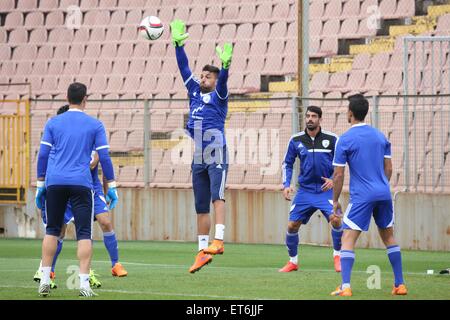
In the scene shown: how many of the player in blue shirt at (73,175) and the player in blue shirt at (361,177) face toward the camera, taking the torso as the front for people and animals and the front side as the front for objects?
0

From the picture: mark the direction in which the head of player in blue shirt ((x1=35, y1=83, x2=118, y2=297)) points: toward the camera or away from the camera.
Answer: away from the camera

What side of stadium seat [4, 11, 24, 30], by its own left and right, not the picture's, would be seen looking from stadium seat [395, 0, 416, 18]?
left

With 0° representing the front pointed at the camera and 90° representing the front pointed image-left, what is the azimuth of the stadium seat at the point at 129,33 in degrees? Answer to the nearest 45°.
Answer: approximately 45°

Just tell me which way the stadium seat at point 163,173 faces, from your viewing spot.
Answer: facing the viewer and to the left of the viewer

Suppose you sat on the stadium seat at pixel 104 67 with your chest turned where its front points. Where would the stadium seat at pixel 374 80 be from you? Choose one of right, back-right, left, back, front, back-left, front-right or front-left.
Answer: left

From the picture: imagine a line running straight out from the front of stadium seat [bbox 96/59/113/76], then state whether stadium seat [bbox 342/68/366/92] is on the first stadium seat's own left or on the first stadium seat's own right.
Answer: on the first stadium seat's own left

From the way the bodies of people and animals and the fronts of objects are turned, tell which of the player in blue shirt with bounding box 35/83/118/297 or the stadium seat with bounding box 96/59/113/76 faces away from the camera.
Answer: the player in blue shirt

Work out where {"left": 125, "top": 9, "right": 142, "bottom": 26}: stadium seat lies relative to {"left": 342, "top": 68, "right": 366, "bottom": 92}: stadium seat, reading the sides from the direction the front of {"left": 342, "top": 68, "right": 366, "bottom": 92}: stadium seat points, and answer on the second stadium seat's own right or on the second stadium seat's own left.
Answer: on the second stadium seat's own right

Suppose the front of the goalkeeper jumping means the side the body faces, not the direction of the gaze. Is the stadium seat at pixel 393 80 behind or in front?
behind

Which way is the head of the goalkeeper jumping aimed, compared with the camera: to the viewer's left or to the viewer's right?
to the viewer's left

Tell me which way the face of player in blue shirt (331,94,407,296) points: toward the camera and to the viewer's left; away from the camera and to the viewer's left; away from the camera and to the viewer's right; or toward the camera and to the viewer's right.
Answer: away from the camera and to the viewer's left
